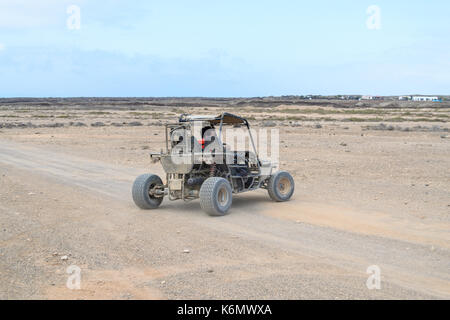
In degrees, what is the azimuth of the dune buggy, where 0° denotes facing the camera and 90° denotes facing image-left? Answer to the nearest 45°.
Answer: approximately 225°
